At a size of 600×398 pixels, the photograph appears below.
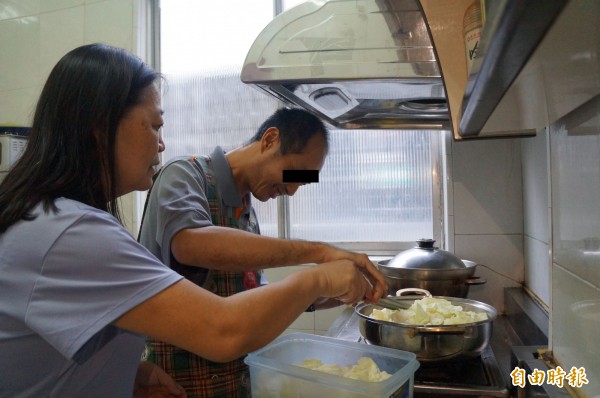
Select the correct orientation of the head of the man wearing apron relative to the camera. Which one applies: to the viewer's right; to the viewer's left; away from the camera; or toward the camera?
to the viewer's right

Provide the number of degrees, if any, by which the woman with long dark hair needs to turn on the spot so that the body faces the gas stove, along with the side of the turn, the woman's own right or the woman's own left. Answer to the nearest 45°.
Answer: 0° — they already face it

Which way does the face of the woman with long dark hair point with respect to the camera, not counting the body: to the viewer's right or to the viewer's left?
to the viewer's right

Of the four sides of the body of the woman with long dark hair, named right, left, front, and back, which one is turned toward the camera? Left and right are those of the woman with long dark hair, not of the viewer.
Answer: right
